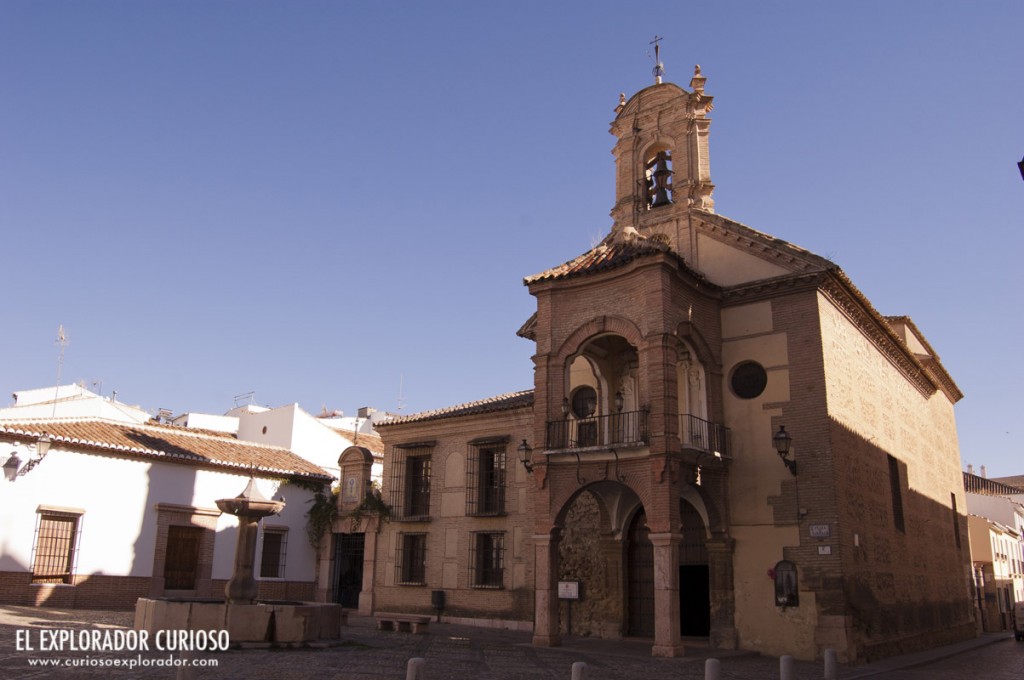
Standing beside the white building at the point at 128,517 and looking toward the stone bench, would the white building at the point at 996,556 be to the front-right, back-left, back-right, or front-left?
front-left

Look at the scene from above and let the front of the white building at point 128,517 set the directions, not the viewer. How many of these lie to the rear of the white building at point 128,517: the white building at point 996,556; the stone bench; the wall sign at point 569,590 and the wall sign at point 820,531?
0

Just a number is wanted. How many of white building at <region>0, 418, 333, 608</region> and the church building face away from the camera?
0

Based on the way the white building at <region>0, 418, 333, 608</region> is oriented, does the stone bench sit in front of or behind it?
in front

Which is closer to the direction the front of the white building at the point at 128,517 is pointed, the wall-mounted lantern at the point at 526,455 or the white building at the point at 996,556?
the wall-mounted lantern

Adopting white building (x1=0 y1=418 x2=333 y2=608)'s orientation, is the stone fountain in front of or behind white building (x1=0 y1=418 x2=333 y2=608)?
in front

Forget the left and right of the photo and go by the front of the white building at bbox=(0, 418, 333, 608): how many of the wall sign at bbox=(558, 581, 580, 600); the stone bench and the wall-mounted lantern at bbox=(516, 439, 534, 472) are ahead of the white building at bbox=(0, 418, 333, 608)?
3

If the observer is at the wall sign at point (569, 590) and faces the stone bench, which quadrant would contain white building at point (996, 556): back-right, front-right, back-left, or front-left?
back-right

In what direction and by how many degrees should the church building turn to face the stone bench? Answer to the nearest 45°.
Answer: approximately 45° to its right

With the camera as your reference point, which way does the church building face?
facing the viewer and to the left of the viewer

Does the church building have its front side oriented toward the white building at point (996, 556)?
no

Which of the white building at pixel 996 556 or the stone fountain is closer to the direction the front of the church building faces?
the stone fountain

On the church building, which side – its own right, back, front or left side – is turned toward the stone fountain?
front

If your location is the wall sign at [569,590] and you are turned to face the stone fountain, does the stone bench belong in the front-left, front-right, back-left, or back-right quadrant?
front-right

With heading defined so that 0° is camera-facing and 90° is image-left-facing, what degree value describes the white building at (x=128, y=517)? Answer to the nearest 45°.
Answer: approximately 315°
